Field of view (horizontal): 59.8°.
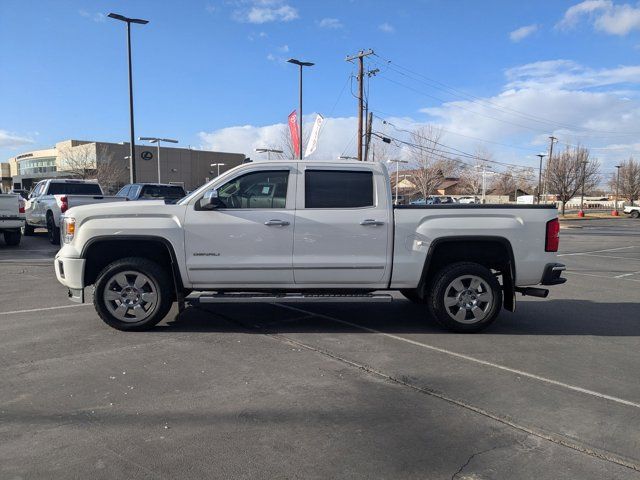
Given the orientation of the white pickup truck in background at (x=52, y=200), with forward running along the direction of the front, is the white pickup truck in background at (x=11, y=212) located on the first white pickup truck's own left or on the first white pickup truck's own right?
on the first white pickup truck's own left

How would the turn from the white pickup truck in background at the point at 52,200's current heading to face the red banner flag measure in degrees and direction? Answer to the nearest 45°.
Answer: approximately 90° to its right

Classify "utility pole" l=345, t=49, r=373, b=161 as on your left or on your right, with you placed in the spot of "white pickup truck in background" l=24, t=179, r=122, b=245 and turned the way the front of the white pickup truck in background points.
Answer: on your right

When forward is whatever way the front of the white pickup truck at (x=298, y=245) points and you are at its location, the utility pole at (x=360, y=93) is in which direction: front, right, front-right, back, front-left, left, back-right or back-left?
right

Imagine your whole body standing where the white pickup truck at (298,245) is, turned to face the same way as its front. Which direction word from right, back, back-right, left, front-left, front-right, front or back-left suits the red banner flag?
right

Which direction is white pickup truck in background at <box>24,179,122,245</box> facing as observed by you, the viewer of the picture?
facing away from the viewer and to the left of the viewer

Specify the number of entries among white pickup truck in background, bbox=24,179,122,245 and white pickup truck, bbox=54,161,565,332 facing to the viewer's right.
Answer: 0

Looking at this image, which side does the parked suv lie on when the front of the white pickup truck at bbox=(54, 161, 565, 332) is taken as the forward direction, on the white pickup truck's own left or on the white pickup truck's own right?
on the white pickup truck's own right

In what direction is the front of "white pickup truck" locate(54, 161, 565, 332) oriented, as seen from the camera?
facing to the left of the viewer

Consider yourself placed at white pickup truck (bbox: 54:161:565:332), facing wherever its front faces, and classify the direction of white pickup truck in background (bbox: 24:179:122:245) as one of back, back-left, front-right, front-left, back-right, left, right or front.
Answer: front-right

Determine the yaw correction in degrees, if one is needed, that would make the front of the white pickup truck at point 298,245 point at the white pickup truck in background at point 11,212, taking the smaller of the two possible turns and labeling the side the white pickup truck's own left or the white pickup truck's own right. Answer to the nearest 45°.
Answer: approximately 45° to the white pickup truck's own right

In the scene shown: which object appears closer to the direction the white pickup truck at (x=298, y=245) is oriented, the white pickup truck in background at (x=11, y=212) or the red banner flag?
the white pickup truck in background
